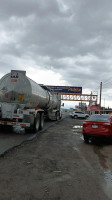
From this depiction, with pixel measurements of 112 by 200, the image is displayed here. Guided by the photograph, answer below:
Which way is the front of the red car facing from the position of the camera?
facing away from the viewer and to the right of the viewer

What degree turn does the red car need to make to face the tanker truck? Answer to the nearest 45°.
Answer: approximately 45° to its left
